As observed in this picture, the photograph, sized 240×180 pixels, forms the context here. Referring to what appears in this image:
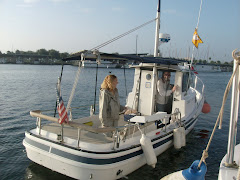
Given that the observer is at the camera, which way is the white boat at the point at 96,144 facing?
facing away from the viewer and to the right of the viewer

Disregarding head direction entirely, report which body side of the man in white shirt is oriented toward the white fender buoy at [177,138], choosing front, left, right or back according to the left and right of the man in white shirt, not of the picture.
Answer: front

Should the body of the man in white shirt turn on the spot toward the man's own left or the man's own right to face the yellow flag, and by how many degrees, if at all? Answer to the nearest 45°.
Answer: approximately 135° to the man's own left

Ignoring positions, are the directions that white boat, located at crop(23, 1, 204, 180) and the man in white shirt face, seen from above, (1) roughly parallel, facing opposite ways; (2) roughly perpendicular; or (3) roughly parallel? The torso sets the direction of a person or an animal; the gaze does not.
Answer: roughly perpendicular

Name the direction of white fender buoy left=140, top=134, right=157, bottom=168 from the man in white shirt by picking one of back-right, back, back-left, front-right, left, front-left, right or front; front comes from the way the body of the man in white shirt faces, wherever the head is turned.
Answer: front-right
